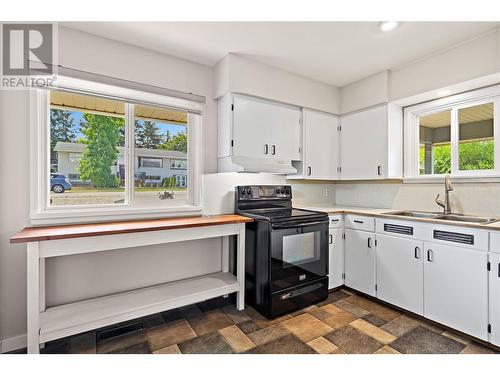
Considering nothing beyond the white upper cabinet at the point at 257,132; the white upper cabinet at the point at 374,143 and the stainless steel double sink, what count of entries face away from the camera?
0

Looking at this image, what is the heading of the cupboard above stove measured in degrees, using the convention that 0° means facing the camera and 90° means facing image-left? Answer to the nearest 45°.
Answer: approximately 315°

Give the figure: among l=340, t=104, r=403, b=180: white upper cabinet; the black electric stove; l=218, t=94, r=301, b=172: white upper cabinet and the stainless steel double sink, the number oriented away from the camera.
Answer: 0

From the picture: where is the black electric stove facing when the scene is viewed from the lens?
facing the viewer and to the right of the viewer

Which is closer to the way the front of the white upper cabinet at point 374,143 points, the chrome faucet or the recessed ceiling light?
the recessed ceiling light

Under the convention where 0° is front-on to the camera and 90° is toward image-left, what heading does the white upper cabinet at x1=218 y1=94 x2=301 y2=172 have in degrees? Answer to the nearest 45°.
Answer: approximately 315°

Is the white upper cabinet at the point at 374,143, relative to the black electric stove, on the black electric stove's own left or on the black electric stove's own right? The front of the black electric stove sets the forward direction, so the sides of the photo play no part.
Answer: on the black electric stove's own left

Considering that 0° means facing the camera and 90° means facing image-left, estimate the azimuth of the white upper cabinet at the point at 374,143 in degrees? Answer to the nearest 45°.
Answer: approximately 45°

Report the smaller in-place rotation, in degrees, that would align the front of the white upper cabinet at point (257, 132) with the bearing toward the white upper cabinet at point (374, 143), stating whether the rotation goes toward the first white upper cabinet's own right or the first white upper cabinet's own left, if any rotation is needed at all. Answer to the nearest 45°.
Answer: approximately 45° to the first white upper cabinet's own left

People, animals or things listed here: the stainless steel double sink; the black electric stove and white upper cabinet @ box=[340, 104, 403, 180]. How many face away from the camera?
0

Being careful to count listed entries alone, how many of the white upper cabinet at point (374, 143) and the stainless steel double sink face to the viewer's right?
0

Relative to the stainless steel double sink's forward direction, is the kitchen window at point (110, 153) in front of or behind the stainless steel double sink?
in front

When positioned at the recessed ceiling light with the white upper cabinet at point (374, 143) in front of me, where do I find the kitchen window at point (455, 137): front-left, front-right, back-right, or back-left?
front-right
